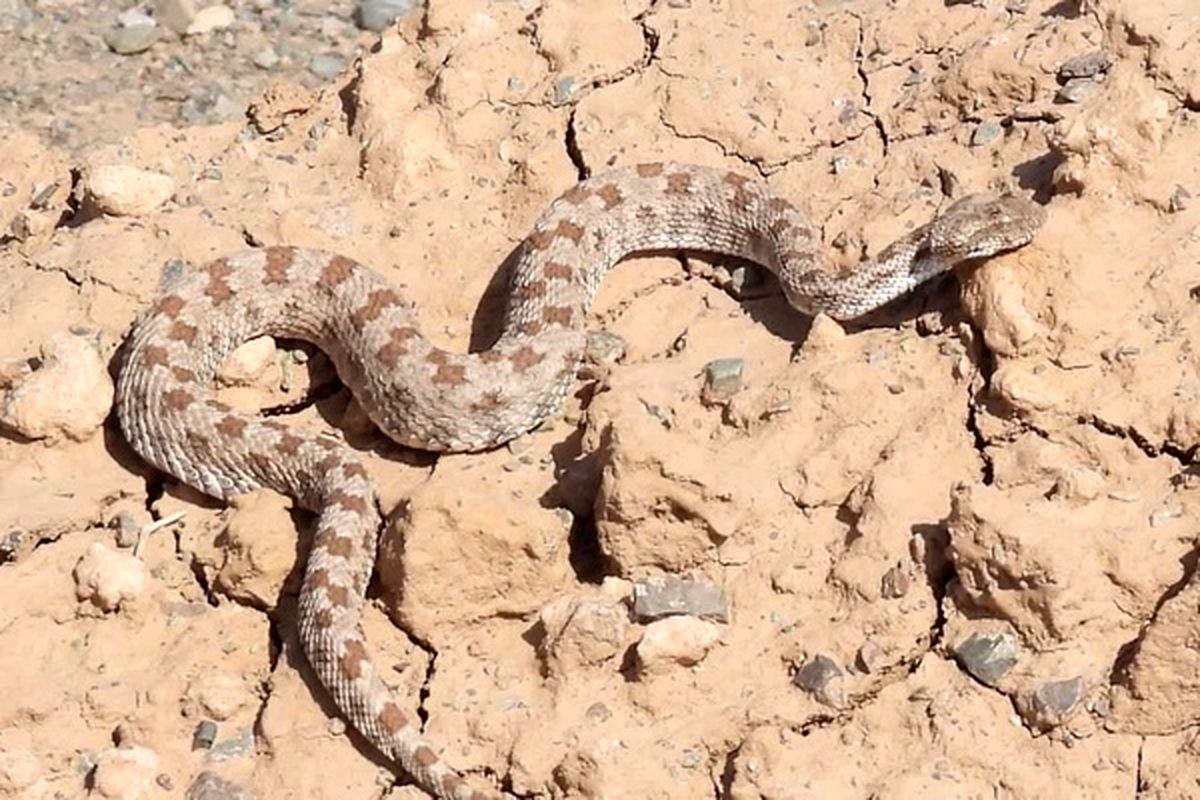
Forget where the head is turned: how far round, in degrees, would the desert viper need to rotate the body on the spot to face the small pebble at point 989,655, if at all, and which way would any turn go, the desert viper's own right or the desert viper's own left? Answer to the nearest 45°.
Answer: approximately 45° to the desert viper's own right

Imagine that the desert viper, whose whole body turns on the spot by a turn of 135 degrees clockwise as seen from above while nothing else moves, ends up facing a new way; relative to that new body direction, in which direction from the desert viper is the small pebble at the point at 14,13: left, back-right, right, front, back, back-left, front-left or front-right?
right

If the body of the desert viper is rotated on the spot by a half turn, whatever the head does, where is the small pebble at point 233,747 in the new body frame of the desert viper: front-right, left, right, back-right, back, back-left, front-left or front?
left

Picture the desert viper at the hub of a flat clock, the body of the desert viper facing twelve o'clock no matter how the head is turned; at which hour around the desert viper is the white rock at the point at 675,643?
The white rock is roughly at 2 o'clock from the desert viper.

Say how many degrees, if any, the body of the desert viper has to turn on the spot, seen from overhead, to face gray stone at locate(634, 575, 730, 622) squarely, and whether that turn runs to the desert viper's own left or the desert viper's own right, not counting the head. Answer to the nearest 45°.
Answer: approximately 45° to the desert viper's own right

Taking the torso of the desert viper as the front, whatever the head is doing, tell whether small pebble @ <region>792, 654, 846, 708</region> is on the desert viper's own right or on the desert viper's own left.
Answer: on the desert viper's own right

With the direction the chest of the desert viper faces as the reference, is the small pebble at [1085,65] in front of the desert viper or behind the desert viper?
in front

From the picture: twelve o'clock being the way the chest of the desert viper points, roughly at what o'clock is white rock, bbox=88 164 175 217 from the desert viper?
The white rock is roughly at 7 o'clock from the desert viper.

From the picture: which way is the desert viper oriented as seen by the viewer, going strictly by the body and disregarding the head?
to the viewer's right

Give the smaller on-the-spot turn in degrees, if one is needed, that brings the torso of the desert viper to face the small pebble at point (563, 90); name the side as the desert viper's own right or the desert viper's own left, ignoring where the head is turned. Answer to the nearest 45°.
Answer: approximately 90° to the desert viper's own left

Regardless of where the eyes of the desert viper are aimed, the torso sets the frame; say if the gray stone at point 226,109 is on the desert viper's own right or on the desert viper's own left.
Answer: on the desert viper's own left

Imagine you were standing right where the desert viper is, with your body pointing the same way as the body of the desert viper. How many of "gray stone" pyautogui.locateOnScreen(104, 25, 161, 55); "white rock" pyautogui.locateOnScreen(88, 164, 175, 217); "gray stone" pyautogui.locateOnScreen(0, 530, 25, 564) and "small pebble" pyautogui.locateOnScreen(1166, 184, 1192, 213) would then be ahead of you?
1

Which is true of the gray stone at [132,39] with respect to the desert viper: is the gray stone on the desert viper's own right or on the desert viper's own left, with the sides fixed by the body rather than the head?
on the desert viper's own left

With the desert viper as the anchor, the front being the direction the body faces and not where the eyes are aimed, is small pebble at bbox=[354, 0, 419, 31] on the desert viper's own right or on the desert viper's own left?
on the desert viper's own left

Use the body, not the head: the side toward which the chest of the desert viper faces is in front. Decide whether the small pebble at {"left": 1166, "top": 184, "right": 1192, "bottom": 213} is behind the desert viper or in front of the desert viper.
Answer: in front

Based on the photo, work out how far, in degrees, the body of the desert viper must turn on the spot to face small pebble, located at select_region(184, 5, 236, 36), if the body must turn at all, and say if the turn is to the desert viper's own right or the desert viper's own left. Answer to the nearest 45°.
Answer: approximately 135° to the desert viper's own left

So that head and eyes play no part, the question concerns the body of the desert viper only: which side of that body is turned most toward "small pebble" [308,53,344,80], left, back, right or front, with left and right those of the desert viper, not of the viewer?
left

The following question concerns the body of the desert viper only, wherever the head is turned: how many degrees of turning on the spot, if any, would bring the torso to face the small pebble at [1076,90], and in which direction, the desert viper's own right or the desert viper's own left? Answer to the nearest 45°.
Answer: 0° — it already faces it

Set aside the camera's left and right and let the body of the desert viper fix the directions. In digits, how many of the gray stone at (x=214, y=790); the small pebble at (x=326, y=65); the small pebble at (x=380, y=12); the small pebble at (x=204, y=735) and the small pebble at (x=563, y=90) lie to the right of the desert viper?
2
